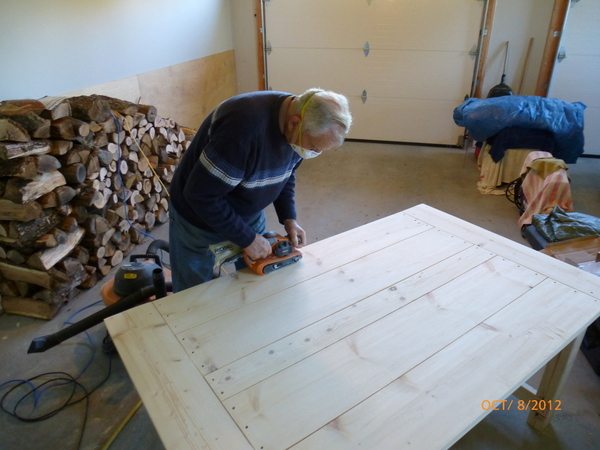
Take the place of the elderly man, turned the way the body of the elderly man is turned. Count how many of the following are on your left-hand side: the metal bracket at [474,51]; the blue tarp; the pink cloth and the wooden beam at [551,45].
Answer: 4

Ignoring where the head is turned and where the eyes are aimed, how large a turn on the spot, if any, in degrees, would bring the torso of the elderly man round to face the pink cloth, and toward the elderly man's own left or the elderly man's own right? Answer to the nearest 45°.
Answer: approximately 90° to the elderly man's own left

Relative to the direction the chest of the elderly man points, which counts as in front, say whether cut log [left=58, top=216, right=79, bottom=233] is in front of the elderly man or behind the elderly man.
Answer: behind

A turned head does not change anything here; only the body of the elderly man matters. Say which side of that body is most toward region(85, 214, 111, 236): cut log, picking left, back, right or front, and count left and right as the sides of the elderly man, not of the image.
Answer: back

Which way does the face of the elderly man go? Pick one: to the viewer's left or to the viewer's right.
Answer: to the viewer's right

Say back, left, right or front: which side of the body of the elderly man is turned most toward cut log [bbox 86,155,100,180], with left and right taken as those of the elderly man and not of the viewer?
back

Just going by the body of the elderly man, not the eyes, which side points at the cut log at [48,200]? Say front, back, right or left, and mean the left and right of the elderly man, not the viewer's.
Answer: back
